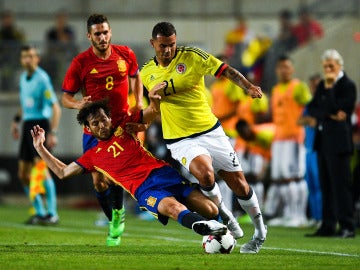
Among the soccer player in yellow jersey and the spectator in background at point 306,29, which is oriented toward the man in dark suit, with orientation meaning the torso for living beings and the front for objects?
the spectator in background

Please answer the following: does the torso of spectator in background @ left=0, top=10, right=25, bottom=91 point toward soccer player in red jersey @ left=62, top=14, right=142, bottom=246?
yes

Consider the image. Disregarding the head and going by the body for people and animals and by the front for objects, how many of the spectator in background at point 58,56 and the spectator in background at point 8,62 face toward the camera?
2

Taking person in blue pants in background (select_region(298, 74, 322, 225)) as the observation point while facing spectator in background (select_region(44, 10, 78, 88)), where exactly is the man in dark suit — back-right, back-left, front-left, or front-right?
back-left

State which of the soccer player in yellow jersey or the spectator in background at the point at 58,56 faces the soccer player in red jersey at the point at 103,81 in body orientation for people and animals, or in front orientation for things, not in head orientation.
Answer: the spectator in background

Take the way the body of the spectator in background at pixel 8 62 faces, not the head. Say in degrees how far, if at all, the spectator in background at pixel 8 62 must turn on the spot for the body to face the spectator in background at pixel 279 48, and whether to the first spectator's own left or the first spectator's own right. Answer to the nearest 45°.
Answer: approximately 45° to the first spectator's own left

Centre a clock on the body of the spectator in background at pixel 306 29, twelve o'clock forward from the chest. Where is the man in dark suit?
The man in dark suit is roughly at 12 o'clock from the spectator in background.
